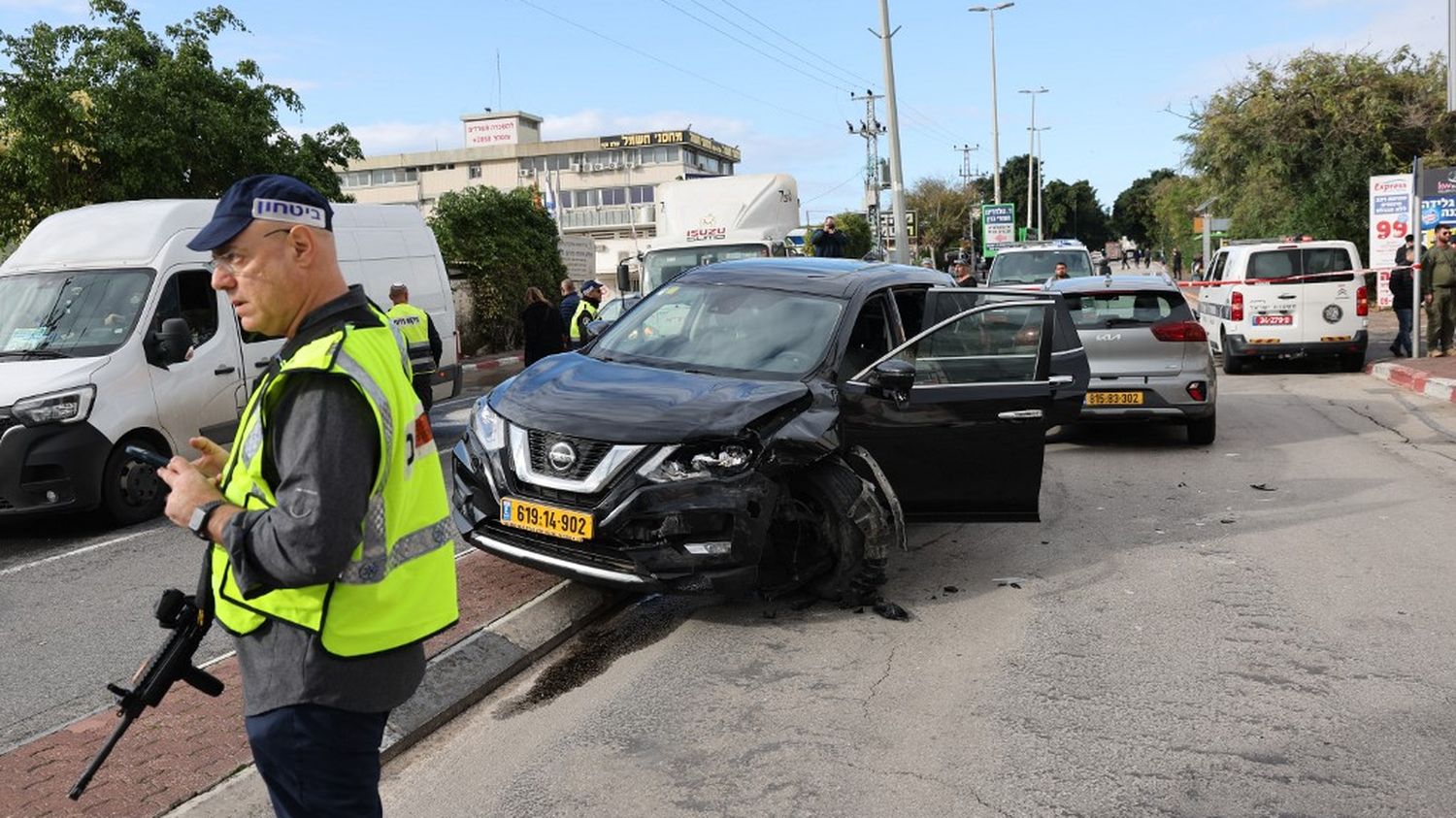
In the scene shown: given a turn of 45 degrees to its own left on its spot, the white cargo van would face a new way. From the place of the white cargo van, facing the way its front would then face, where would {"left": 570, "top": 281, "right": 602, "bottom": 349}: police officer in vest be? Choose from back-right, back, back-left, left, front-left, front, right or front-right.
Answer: back-left

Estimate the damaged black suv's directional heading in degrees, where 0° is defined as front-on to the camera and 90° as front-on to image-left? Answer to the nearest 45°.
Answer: approximately 45°

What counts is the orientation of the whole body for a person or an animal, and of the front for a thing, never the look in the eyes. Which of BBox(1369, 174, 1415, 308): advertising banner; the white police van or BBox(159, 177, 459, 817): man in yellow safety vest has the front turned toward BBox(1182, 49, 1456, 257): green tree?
the white police van

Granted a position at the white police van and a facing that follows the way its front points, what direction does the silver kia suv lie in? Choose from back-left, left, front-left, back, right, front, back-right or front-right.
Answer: back

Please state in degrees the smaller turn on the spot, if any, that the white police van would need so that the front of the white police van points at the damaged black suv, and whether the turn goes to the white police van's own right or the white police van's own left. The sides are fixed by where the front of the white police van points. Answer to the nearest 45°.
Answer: approximately 180°

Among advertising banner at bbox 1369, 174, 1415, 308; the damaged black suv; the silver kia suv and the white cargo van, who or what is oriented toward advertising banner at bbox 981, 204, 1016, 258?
the silver kia suv

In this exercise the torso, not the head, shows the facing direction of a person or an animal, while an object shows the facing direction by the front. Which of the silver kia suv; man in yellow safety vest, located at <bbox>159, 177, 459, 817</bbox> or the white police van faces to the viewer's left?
the man in yellow safety vest

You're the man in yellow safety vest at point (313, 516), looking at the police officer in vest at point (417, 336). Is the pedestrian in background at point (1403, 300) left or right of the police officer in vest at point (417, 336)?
right

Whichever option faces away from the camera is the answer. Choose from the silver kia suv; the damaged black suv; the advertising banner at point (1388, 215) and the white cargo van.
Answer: the silver kia suv

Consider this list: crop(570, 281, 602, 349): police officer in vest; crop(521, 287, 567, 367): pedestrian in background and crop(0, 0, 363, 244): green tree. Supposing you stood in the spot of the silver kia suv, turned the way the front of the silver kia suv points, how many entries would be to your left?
3

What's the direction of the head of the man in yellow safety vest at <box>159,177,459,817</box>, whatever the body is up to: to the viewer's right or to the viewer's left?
to the viewer's left

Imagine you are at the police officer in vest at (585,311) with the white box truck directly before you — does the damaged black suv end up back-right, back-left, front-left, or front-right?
back-right

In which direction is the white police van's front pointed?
away from the camera

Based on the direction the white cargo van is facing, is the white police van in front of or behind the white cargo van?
behind

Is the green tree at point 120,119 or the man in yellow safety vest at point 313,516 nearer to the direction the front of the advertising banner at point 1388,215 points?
the man in yellow safety vest

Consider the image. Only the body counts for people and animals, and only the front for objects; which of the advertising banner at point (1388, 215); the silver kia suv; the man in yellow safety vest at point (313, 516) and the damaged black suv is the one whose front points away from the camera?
the silver kia suv

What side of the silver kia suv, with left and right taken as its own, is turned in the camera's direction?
back
